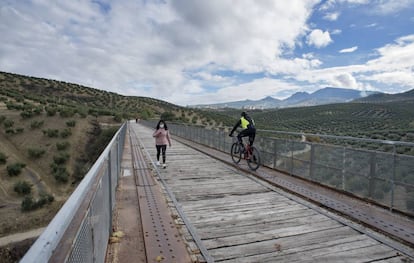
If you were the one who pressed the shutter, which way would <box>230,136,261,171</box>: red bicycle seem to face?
facing away from the viewer and to the left of the viewer

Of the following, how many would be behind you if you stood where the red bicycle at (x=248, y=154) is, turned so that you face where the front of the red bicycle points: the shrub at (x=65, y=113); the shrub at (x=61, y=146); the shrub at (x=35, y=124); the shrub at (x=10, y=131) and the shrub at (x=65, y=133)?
0

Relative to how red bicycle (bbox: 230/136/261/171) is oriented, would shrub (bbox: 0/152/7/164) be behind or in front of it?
in front

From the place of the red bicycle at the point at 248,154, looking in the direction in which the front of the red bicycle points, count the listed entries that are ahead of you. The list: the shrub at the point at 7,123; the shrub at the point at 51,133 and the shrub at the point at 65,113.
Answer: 3

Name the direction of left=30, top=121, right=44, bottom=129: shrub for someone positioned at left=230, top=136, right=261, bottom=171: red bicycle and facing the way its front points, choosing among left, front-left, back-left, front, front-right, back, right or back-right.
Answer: front

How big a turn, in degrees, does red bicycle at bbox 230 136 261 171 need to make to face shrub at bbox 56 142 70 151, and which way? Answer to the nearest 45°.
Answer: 0° — it already faces it

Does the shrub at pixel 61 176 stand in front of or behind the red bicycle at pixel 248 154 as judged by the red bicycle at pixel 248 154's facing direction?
in front

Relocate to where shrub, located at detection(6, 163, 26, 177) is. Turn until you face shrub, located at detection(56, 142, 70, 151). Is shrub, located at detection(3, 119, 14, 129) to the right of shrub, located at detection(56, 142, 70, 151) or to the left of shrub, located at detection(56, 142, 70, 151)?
left

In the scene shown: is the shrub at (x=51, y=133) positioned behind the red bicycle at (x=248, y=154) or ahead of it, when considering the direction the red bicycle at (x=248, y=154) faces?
ahead

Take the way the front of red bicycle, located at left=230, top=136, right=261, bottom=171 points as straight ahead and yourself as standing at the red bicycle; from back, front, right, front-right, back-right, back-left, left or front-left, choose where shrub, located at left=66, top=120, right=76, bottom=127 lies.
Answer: front

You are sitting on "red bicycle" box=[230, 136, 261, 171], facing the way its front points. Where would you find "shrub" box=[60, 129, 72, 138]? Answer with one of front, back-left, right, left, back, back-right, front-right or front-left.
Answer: front

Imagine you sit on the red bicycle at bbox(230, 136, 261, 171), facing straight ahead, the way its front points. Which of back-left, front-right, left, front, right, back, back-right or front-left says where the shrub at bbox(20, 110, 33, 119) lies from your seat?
front

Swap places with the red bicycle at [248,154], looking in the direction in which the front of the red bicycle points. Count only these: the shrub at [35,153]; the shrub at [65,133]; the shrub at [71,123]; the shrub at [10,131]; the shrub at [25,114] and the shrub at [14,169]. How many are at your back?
0
